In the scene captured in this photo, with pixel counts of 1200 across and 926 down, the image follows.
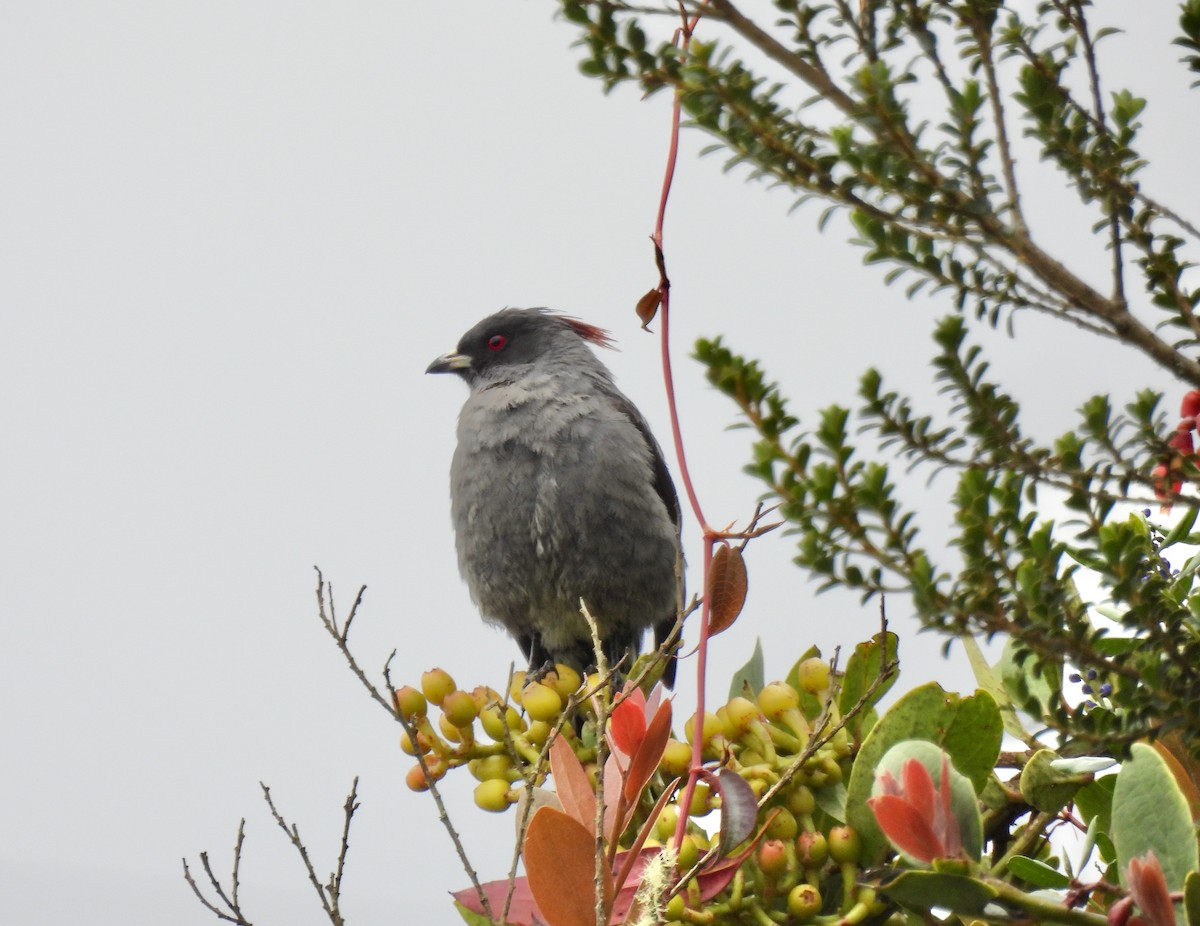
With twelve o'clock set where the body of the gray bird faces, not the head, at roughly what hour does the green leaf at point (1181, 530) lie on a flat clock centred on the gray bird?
The green leaf is roughly at 8 o'clock from the gray bird.

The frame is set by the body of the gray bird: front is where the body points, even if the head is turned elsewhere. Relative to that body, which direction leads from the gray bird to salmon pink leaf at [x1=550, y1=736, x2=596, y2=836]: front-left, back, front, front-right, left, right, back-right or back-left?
front-left

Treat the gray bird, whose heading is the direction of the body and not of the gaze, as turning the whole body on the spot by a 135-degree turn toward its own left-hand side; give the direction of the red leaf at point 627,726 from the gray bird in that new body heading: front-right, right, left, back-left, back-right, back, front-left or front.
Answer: right

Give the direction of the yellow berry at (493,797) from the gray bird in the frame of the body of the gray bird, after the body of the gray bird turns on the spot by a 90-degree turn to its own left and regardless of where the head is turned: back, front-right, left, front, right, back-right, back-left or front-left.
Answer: front-right

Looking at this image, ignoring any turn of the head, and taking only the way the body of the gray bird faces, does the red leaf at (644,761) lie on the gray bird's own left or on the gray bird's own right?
on the gray bird's own left

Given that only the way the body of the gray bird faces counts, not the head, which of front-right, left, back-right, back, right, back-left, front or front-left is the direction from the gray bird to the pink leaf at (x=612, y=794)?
front-left

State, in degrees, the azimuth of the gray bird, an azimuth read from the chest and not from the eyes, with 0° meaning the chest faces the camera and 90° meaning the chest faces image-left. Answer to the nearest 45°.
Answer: approximately 45°
